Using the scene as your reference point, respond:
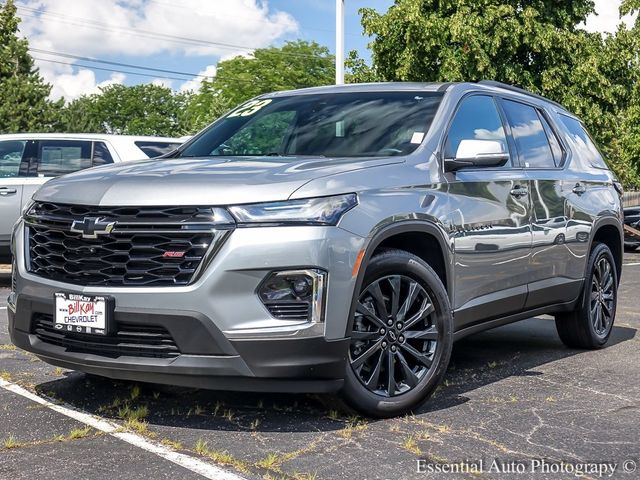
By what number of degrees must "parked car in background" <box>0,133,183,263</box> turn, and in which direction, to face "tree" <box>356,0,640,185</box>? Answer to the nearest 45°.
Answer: approximately 135° to its right

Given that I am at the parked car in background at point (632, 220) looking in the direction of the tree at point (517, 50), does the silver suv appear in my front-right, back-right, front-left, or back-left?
back-left

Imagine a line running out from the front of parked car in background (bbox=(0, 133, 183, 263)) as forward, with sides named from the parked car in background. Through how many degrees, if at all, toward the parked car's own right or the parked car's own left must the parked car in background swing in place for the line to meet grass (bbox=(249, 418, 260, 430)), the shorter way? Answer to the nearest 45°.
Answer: approximately 90° to the parked car's own left

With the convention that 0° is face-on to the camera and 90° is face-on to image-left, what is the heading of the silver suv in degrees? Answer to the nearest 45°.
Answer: approximately 45°

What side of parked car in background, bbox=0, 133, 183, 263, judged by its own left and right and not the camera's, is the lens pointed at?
left

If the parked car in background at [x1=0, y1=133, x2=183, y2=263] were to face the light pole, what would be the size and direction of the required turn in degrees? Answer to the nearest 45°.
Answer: approximately 135° to its right

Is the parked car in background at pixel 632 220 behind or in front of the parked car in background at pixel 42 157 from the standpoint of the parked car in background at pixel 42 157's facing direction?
behind

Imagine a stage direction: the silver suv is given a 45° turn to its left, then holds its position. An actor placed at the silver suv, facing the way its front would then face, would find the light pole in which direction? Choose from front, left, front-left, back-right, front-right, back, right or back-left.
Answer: back
